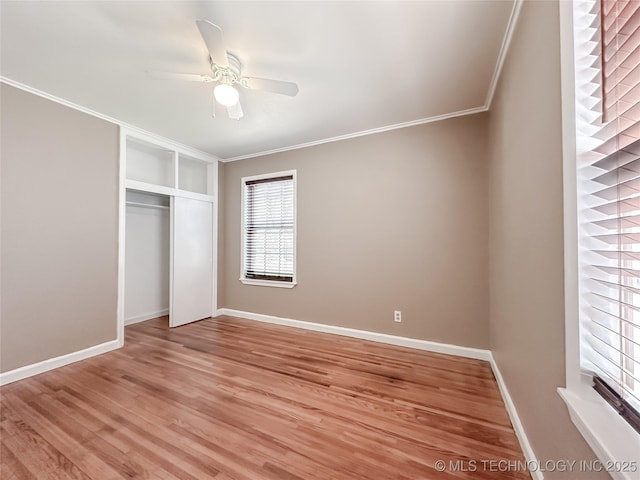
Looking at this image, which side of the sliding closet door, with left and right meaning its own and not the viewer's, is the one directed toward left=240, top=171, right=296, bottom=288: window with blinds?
front

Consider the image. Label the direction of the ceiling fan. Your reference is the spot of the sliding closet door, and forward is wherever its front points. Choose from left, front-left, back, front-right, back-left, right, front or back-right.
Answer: front-right

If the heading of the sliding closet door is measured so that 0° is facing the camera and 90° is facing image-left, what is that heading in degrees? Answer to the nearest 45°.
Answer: approximately 315°
